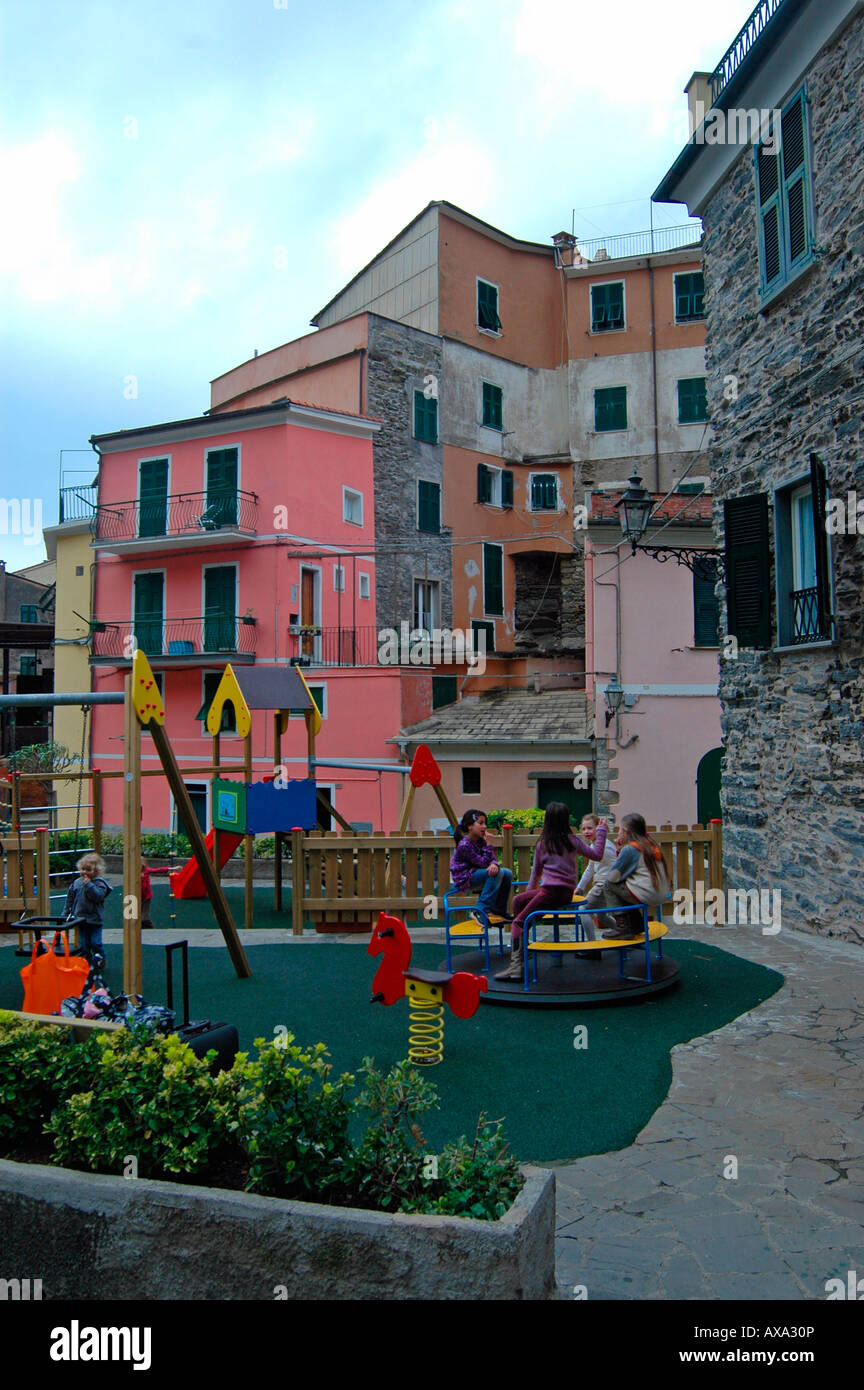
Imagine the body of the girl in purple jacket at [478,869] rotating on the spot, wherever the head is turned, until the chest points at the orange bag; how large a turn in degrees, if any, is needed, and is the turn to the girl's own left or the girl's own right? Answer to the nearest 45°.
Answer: approximately 135° to the girl's own right

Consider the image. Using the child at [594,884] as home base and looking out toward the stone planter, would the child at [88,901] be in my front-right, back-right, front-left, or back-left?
front-right

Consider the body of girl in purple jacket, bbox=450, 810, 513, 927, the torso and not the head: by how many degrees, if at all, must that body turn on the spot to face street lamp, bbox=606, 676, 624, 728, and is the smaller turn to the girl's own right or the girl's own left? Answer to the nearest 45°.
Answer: approximately 90° to the girl's own left

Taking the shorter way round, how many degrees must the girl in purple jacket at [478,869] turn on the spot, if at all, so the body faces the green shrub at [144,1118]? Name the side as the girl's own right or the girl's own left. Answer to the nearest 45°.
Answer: approximately 90° to the girl's own right
